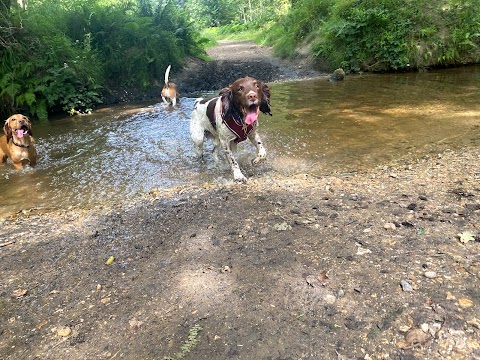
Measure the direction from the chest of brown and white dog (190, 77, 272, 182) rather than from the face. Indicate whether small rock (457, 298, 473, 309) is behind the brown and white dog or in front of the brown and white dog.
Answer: in front

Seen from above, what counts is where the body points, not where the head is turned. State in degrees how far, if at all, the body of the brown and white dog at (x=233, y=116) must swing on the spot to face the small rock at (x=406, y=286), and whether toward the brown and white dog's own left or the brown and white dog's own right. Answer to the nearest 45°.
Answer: approximately 45° to the brown and white dog's own right

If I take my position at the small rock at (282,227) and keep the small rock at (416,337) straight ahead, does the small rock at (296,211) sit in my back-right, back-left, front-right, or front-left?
back-left

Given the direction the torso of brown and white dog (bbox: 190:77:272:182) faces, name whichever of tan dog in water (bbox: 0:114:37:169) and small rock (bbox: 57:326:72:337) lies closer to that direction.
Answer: the small rock

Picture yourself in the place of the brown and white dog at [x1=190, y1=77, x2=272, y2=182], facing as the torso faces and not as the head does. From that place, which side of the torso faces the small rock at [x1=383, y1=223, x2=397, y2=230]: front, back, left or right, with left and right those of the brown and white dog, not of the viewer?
front

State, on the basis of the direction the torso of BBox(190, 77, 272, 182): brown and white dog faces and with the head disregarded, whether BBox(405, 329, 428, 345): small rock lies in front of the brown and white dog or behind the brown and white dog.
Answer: in front

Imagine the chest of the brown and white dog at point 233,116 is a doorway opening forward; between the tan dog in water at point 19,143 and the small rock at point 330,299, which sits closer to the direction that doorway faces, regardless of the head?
the small rock

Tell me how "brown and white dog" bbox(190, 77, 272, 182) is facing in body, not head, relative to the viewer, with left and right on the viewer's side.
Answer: facing the viewer and to the right of the viewer

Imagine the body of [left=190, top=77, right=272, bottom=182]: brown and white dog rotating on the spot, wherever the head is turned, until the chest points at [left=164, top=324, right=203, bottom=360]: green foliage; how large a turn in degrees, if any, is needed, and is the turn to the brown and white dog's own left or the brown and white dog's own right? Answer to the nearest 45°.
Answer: approximately 45° to the brown and white dog's own right

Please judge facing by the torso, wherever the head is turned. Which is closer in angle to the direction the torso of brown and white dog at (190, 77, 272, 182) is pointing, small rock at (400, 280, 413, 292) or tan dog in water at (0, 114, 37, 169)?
the small rock
